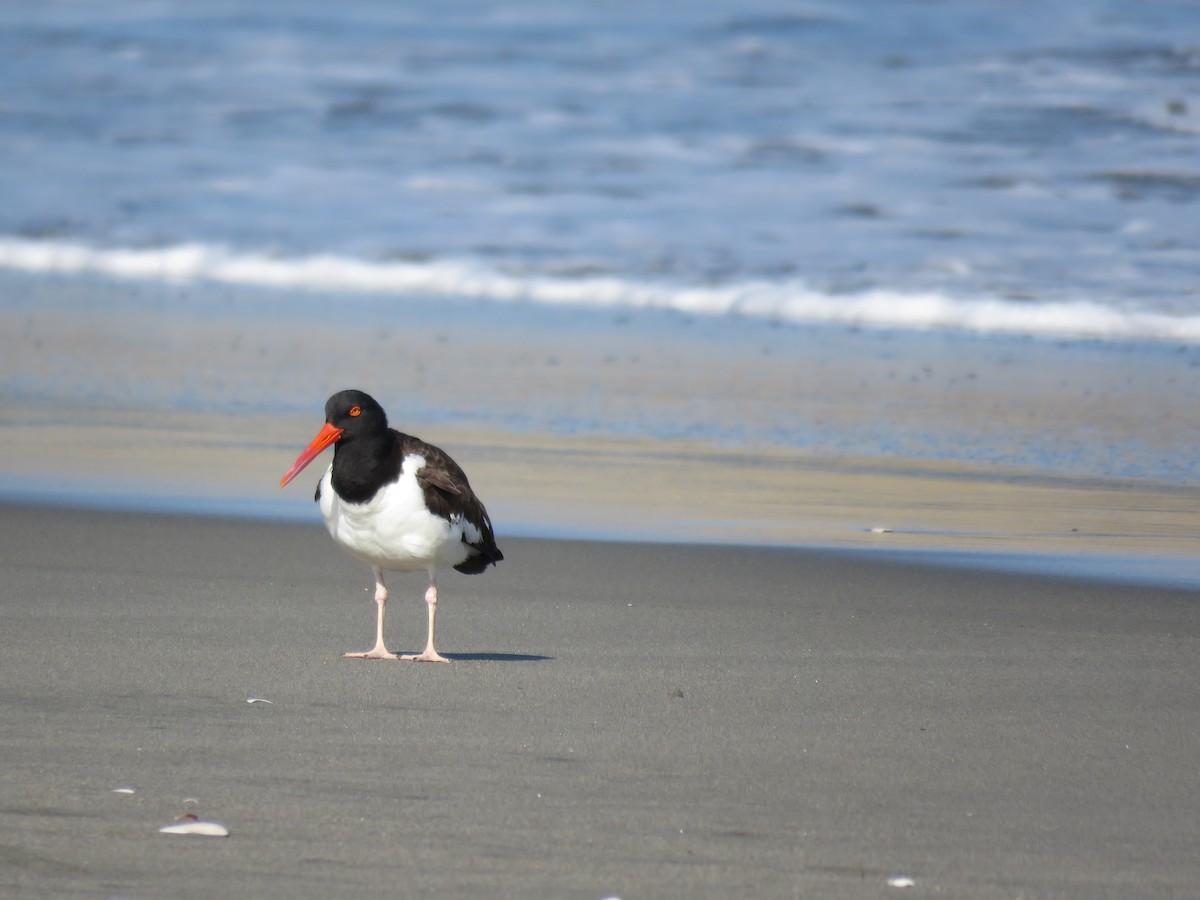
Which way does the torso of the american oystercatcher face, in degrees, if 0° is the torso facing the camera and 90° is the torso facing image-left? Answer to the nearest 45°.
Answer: approximately 45°

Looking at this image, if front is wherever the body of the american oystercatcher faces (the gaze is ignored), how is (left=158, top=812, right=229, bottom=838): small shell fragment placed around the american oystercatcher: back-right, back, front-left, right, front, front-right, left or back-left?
front-left
